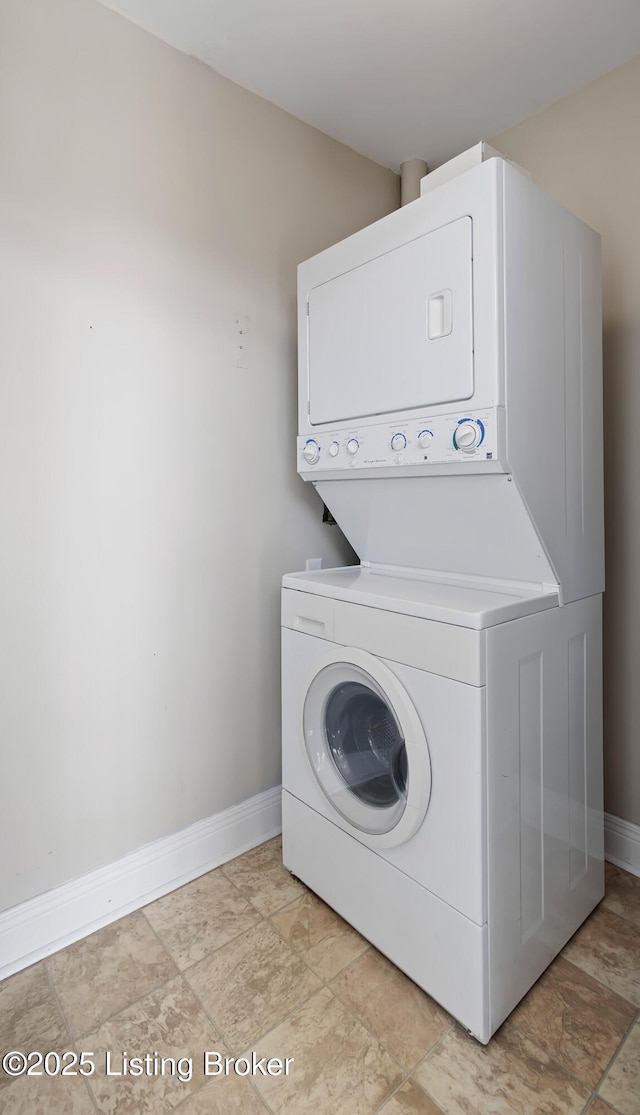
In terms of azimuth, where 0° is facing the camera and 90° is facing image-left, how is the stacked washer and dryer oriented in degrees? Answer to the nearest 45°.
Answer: approximately 45°
